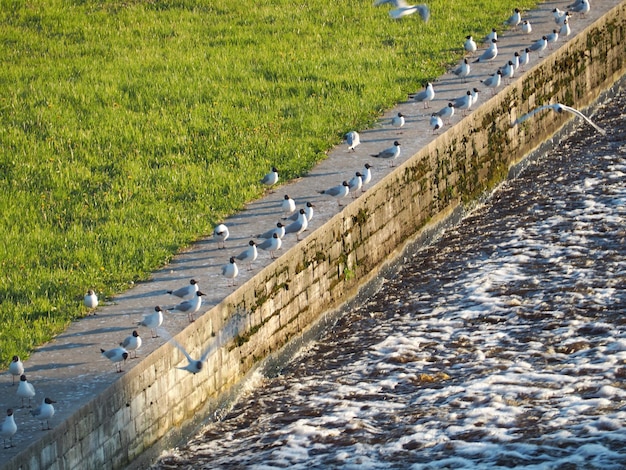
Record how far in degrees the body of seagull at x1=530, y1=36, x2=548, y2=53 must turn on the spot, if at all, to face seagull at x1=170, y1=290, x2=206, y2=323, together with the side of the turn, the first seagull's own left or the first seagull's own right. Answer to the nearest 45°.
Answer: approximately 90° to the first seagull's own right

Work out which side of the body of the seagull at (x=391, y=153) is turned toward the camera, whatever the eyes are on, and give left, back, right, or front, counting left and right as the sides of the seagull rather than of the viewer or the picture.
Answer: right

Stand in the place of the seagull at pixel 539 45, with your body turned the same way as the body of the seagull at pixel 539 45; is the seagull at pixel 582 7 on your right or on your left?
on your left

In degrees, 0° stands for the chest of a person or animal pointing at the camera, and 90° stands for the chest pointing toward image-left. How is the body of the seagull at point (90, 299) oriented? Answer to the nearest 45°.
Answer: approximately 0°
